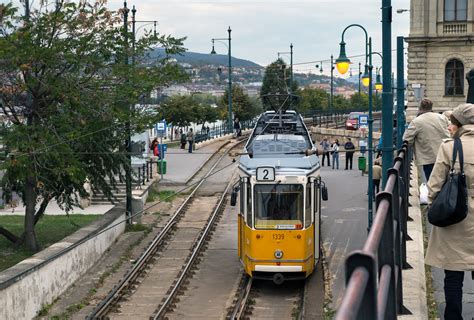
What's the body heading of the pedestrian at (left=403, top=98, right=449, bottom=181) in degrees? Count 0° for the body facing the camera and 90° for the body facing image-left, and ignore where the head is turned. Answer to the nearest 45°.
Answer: approximately 180°

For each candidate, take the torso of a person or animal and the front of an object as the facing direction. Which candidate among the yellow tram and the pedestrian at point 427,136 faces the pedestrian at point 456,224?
the yellow tram

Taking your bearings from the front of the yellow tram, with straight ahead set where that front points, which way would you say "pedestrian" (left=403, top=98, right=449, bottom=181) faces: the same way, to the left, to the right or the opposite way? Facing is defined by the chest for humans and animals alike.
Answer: the opposite way

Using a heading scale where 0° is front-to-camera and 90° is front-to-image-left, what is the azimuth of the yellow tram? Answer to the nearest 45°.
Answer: approximately 0°

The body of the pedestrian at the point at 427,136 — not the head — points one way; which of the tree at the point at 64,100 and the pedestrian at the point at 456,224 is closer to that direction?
the tree

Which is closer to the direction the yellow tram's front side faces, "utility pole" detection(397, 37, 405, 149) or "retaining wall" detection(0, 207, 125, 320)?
the retaining wall

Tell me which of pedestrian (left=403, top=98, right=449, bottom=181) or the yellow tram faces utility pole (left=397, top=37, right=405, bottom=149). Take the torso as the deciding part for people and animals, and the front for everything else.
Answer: the pedestrian

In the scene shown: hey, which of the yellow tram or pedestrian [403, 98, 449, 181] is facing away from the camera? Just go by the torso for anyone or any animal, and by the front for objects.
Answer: the pedestrian

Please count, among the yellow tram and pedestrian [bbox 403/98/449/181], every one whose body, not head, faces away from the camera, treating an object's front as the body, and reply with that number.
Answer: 1

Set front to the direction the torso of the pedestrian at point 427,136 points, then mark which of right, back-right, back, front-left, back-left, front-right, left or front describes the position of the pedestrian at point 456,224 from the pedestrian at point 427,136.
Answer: back
